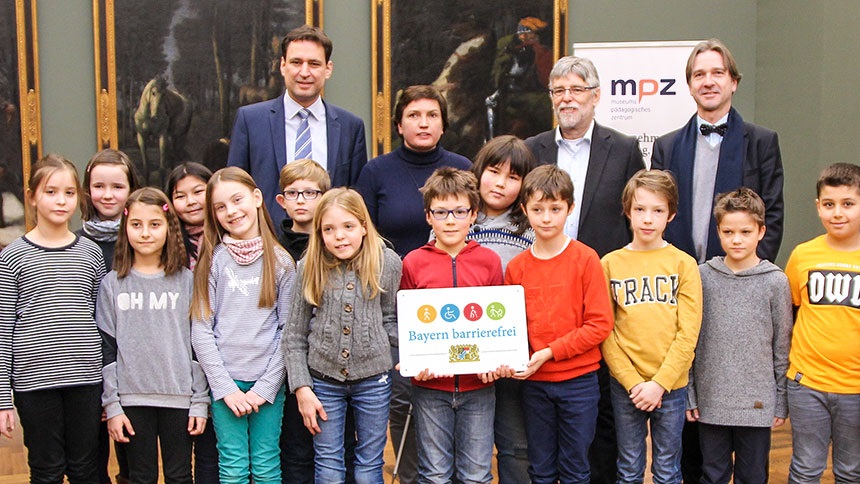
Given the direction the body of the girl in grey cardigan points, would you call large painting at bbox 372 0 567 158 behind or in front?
behind

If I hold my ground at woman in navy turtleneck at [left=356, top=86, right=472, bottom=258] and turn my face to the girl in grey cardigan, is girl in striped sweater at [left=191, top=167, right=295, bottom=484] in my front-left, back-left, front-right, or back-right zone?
front-right

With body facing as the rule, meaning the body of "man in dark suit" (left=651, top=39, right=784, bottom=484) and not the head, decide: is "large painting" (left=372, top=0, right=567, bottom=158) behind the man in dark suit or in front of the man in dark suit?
behind

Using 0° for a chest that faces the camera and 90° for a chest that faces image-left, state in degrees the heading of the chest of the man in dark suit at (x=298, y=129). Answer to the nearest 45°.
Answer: approximately 0°

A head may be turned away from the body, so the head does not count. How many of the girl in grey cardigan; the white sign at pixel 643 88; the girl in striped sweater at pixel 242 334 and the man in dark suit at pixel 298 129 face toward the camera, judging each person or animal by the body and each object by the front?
4

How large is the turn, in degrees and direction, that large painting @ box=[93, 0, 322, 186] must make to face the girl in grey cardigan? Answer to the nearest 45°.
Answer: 0° — it already faces them

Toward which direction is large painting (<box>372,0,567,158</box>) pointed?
toward the camera

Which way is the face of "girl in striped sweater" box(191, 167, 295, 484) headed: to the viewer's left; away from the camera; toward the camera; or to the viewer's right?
toward the camera

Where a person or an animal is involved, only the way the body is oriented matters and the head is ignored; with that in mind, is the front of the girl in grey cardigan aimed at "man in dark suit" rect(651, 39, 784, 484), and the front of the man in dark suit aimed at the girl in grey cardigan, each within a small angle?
no

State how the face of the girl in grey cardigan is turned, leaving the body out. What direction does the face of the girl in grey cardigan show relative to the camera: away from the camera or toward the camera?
toward the camera

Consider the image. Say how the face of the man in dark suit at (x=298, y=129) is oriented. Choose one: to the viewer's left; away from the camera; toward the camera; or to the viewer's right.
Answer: toward the camera

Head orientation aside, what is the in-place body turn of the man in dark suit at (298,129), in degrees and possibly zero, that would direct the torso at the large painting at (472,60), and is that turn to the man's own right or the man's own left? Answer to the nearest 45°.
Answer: approximately 135° to the man's own left

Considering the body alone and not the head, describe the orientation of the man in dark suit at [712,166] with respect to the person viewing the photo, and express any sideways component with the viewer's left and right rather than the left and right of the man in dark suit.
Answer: facing the viewer

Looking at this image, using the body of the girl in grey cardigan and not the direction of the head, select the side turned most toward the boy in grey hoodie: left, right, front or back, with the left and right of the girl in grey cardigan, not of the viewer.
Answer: left

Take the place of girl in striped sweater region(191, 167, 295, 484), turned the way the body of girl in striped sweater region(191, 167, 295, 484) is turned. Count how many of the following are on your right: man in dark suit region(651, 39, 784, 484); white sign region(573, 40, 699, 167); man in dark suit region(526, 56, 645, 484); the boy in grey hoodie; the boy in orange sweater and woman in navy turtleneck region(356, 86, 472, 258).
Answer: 0

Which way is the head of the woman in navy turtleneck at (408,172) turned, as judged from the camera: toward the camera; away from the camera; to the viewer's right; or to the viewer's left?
toward the camera

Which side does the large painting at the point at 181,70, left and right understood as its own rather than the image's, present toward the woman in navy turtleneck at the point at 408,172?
front

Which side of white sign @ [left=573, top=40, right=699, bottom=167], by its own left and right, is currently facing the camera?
front

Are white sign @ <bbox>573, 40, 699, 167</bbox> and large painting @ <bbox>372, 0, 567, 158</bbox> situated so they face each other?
no
